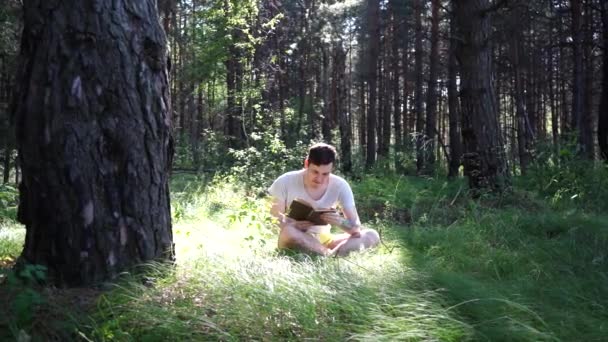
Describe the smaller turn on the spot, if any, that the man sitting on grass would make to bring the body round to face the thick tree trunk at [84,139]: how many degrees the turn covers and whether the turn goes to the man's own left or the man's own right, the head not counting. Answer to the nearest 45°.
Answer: approximately 45° to the man's own right

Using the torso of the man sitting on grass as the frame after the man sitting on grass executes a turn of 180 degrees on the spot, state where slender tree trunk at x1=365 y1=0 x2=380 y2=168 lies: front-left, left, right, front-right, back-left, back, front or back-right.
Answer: front

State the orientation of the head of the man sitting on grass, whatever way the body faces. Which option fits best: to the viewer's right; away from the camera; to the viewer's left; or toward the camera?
toward the camera

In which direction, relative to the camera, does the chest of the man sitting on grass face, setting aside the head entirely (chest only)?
toward the camera

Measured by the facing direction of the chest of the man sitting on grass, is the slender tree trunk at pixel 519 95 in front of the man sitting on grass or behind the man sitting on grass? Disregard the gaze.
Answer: behind

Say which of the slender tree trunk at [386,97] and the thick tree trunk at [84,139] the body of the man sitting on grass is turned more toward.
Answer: the thick tree trunk

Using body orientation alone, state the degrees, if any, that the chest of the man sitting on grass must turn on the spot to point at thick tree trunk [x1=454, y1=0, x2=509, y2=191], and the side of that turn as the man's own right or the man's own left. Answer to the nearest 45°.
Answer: approximately 135° to the man's own left

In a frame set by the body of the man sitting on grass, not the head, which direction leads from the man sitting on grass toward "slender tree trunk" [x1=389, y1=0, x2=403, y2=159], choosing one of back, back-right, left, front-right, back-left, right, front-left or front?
back

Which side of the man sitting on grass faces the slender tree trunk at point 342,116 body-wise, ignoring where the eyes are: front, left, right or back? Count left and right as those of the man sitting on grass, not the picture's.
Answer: back
